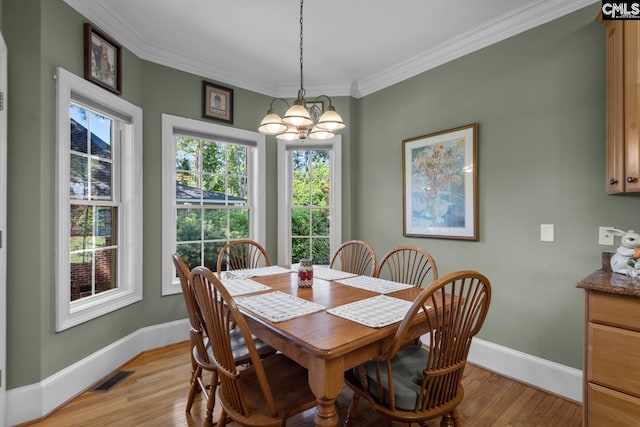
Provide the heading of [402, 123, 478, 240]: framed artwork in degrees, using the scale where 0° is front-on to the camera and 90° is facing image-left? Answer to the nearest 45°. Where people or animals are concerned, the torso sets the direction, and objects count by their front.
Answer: approximately 45°

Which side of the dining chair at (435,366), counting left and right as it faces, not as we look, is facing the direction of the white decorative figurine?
right

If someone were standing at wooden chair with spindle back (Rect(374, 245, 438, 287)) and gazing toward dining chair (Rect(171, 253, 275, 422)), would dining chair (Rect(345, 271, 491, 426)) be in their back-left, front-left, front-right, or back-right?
front-left

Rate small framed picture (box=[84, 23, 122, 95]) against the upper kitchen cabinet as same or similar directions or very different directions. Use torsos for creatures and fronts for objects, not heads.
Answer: very different directions

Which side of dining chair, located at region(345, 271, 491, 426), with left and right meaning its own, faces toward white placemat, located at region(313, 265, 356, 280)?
front

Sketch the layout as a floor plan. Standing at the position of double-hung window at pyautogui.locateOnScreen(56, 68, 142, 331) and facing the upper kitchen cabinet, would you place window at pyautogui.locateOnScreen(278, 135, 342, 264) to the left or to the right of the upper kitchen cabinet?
left

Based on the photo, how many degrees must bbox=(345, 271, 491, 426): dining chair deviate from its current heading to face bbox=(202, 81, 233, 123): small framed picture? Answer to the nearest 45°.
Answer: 0° — it already faces it

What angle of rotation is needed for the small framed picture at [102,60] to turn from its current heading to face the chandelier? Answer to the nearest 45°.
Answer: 0° — it already faces it

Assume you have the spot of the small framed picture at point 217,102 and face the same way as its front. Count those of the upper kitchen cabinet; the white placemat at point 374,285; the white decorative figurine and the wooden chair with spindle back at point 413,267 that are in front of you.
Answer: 4

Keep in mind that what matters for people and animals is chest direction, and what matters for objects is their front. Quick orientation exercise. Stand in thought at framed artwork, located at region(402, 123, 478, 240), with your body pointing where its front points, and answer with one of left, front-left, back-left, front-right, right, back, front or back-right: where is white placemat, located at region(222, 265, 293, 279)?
front

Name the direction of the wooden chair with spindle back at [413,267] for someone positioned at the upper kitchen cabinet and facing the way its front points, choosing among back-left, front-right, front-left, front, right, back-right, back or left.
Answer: front-right

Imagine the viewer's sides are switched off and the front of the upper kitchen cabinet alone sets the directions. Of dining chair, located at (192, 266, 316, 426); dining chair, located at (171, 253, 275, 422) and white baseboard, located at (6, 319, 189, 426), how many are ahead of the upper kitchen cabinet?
3

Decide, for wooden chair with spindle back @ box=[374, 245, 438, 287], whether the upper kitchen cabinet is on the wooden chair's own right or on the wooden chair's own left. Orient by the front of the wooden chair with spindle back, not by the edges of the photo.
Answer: on the wooden chair's own left

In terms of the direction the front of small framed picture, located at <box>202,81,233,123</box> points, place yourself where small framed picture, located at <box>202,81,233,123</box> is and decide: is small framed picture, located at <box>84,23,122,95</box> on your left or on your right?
on your right

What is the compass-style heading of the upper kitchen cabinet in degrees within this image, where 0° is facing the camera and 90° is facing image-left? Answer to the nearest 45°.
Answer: approximately 45°

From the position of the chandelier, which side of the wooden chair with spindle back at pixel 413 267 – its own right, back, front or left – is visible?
front
